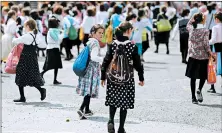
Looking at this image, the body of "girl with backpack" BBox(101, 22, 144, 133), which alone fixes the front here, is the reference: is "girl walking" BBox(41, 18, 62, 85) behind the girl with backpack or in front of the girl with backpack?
in front

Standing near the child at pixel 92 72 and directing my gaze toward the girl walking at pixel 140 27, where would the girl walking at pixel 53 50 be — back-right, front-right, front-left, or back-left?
front-left

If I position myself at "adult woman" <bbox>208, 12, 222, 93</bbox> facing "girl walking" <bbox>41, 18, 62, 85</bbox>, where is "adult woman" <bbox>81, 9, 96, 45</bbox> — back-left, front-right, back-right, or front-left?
front-right

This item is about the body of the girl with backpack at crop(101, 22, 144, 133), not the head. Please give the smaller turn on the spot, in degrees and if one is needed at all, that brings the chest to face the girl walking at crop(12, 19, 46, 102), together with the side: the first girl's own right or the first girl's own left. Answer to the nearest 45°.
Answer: approximately 45° to the first girl's own left

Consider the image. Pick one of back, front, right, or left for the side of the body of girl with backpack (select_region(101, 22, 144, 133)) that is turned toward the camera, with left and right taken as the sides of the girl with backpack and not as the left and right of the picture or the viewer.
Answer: back
